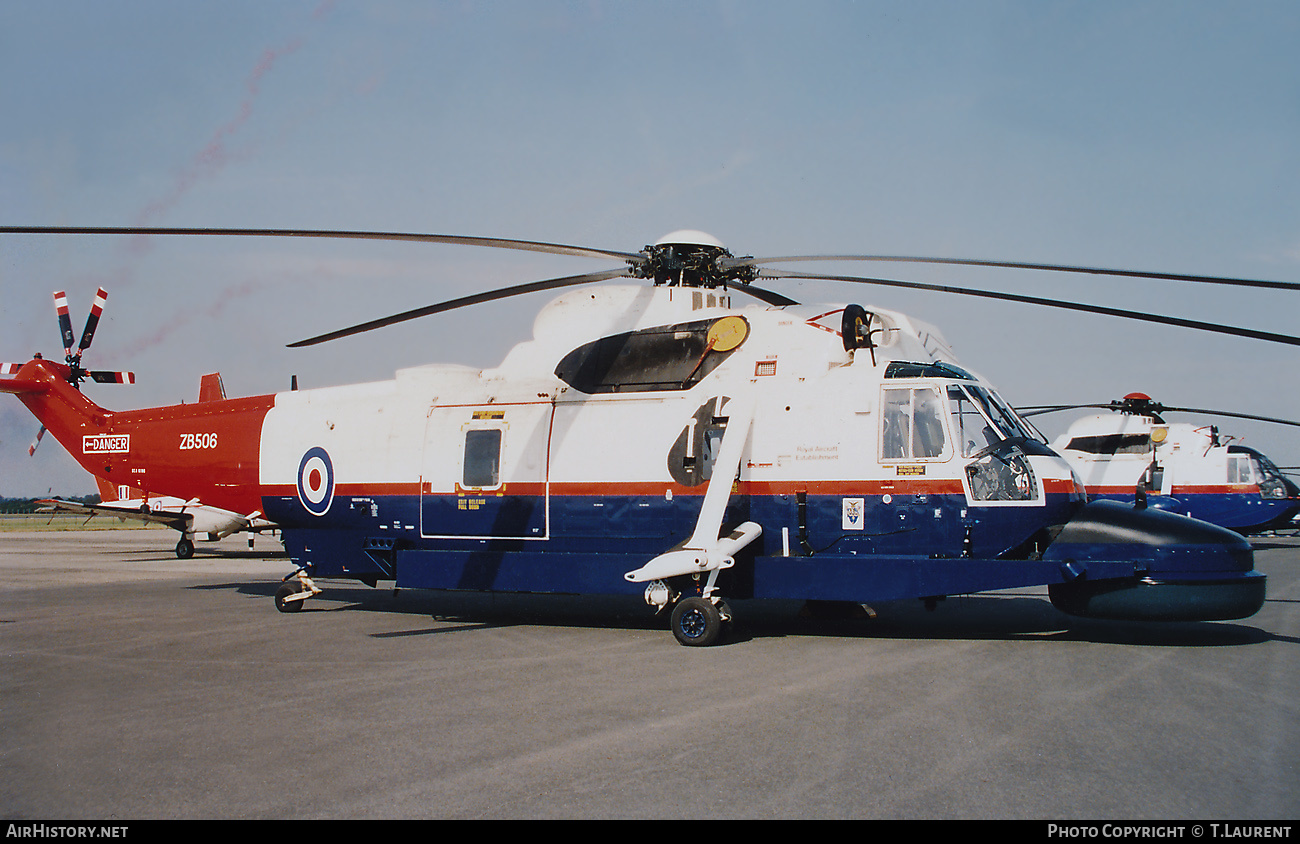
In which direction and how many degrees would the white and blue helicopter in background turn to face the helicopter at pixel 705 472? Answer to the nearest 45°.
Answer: approximately 90° to its right

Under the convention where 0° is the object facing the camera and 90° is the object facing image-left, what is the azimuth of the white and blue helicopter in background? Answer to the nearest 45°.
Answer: approximately 270°
